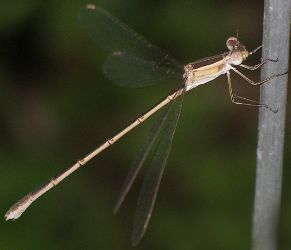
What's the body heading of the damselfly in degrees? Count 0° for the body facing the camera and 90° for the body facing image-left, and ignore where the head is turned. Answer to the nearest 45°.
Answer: approximately 270°
